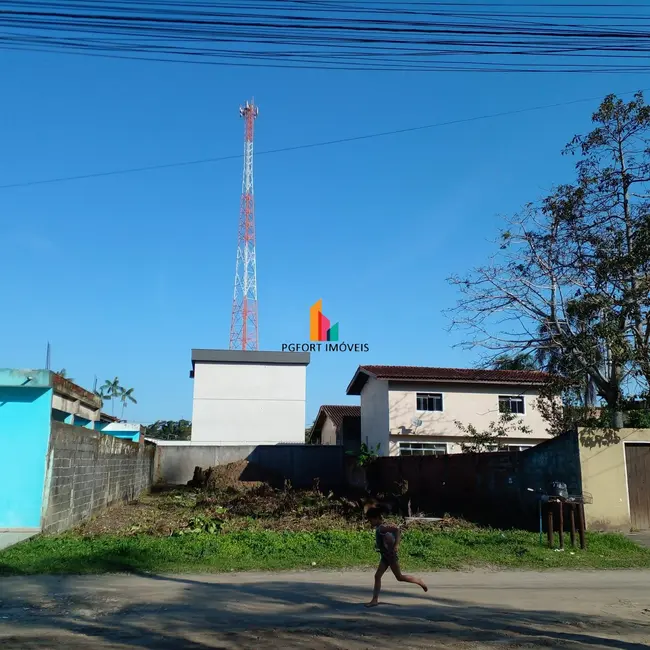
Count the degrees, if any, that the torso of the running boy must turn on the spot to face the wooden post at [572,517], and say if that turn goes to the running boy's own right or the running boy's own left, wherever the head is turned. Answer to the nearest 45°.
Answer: approximately 135° to the running boy's own right

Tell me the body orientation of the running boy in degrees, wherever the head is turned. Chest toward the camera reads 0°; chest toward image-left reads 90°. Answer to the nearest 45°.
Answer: approximately 90°

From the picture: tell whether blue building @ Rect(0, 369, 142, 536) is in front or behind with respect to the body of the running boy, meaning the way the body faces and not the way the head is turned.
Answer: in front

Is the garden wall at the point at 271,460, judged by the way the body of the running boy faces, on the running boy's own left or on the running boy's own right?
on the running boy's own right

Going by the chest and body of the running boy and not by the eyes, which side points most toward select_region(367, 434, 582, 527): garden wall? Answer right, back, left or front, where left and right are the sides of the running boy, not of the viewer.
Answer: right

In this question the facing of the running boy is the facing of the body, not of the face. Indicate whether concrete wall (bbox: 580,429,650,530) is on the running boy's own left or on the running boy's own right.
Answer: on the running boy's own right

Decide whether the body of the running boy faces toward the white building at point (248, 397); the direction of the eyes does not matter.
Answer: no

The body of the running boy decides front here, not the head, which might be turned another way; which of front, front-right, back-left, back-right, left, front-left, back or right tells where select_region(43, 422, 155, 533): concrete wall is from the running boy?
front-right

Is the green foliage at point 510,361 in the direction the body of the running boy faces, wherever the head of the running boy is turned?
no

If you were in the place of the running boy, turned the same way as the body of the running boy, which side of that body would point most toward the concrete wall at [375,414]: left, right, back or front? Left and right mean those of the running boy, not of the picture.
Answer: right

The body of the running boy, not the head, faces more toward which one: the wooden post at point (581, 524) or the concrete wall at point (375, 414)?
the concrete wall
